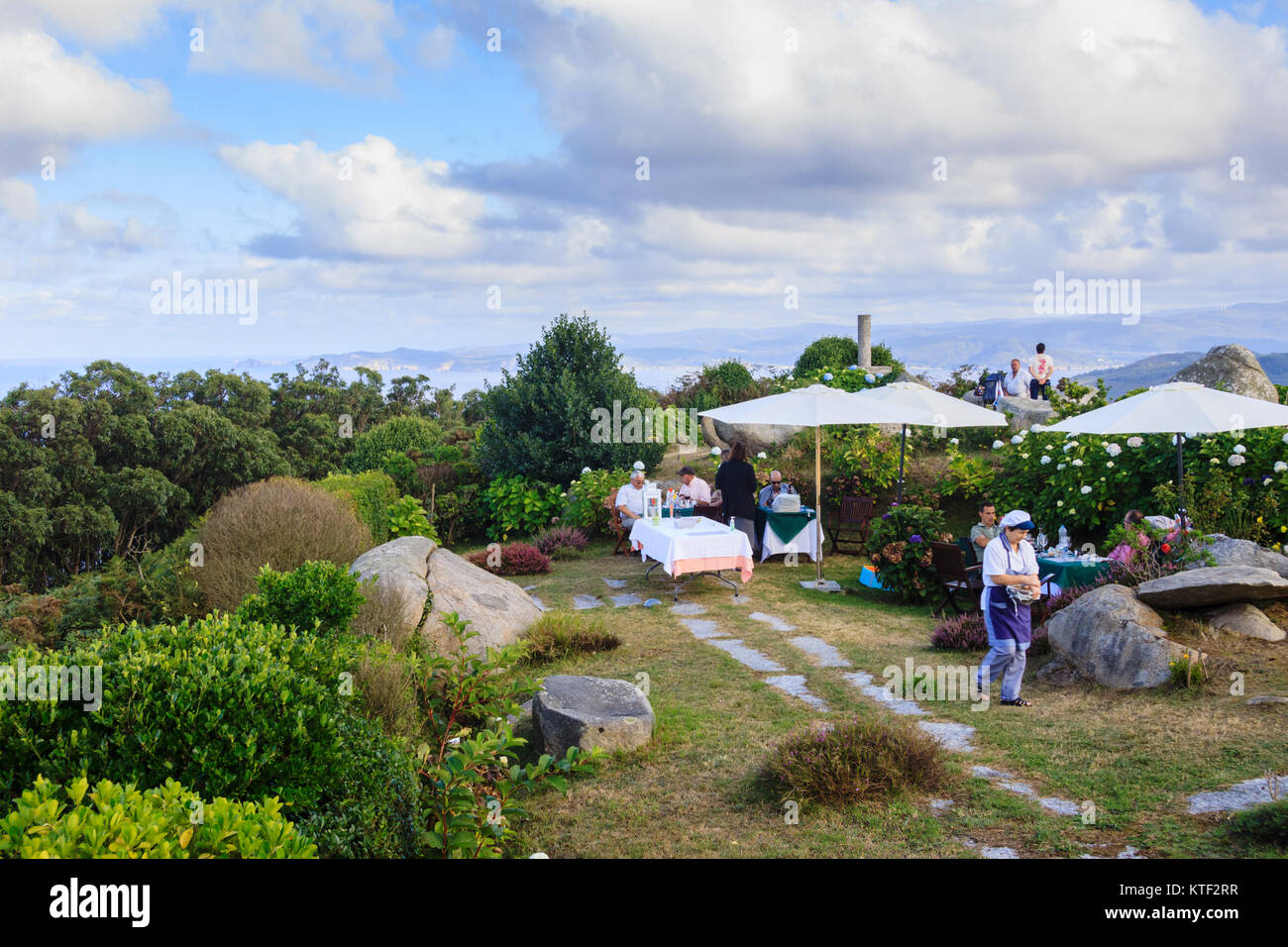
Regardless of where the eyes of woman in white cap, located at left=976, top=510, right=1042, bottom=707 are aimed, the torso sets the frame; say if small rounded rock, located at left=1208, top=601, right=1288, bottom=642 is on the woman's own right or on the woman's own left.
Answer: on the woman's own left

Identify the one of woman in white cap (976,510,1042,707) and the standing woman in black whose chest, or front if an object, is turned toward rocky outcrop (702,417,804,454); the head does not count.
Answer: the standing woman in black

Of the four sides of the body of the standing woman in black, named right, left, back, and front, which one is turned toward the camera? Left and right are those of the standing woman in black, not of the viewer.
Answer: back

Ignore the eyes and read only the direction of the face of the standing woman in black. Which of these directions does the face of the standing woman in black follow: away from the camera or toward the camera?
away from the camera

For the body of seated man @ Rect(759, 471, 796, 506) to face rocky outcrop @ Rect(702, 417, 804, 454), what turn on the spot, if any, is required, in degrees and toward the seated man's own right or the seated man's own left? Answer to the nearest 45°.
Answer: approximately 135° to the seated man's own left

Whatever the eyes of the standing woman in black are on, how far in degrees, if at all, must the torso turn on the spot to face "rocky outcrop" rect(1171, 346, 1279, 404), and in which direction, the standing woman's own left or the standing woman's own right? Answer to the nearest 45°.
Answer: approximately 45° to the standing woman's own right

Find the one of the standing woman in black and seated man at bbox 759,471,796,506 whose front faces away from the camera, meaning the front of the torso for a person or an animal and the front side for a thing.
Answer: the standing woman in black

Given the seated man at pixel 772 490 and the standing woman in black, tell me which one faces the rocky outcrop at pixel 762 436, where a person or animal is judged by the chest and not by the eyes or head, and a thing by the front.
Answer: the standing woman in black
